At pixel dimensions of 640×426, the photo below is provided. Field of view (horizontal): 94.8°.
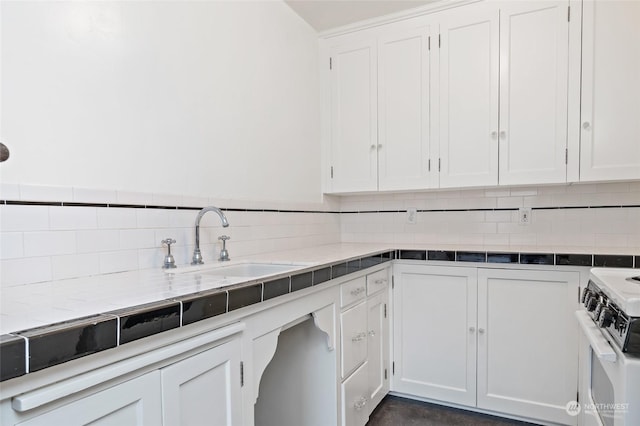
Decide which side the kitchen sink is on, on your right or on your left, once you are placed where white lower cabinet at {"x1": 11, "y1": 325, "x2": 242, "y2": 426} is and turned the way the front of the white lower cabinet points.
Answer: on your left

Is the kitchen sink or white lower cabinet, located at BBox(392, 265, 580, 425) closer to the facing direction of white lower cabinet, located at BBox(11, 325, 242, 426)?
the white lower cabinet

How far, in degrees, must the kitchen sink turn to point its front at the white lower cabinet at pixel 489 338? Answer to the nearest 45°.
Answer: approximately 45° to its left

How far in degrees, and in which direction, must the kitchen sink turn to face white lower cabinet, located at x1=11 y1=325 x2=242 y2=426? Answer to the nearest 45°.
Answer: approximately 45° to its right

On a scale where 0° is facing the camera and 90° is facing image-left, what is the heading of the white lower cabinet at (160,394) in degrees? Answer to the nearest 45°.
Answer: approximately 315°

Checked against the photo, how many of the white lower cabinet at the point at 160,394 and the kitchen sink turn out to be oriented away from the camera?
0

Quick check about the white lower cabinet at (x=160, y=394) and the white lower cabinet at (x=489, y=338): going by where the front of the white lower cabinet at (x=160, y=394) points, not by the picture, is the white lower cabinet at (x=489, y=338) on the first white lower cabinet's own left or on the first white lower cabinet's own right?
on the first white lower cabinet's own left
